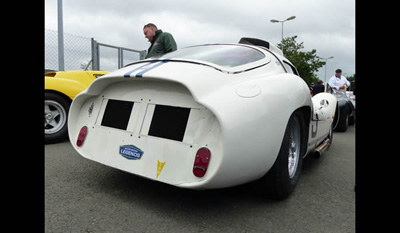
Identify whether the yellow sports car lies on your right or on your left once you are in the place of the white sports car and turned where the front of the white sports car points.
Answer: on your left

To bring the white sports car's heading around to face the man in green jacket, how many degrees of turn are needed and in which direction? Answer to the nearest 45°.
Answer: approximately 45° to its left

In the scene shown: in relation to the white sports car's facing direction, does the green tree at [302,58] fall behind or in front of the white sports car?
in front

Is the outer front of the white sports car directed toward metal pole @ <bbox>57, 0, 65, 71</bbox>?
no

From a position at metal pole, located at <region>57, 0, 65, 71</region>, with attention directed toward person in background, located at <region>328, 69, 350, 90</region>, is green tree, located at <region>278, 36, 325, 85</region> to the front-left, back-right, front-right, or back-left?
front-left

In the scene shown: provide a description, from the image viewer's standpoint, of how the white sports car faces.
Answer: facing away from the viewer and to the right of the viewer
